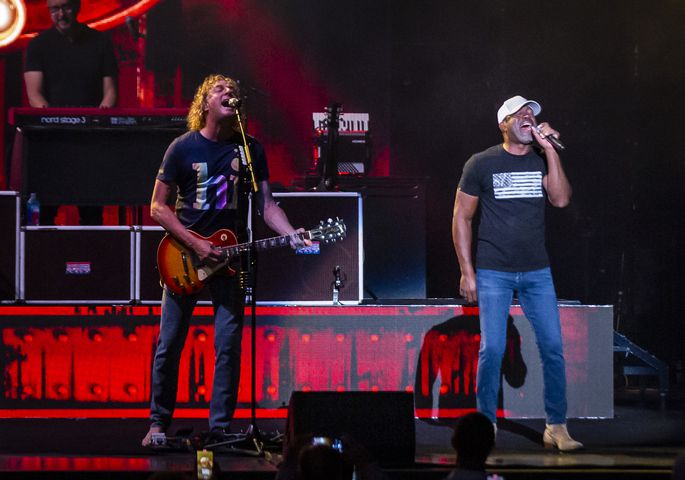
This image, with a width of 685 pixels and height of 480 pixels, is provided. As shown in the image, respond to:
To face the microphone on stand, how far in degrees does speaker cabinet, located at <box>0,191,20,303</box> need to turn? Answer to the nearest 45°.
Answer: approximately 45° to its left

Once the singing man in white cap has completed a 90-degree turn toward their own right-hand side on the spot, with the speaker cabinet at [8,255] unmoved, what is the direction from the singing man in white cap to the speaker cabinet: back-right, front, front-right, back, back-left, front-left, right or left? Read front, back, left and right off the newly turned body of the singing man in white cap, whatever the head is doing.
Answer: front-right

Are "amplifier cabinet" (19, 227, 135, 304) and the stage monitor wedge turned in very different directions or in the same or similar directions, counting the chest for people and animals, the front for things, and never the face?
very different directions

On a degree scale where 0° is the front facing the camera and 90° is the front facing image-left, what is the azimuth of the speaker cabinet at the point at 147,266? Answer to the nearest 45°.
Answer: approximately 0°

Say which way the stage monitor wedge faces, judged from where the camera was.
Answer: facing away from the viewer

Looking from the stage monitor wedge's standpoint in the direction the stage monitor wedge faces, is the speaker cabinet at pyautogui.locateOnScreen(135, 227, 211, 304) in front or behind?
in front

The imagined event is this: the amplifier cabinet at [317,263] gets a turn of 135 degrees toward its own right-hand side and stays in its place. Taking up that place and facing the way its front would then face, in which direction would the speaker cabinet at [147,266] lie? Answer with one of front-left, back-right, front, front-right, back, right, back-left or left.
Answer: front-left

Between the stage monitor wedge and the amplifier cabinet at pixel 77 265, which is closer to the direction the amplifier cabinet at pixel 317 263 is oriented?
the stage monitor wedge

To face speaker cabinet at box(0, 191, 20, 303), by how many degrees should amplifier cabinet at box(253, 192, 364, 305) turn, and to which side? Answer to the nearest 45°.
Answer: approximately 90° to its right
